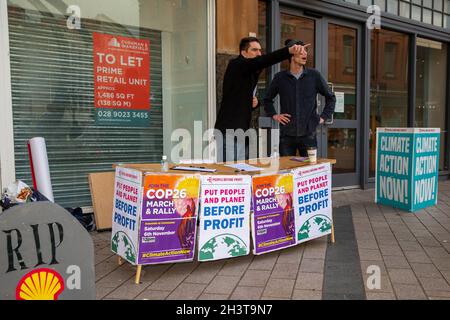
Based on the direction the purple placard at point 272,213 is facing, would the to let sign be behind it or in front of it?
behind

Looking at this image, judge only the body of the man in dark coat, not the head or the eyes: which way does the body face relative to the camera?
to the viewer's right

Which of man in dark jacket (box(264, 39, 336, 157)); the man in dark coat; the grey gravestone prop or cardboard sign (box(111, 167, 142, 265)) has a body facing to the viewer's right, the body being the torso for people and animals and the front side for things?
the man in dark coat

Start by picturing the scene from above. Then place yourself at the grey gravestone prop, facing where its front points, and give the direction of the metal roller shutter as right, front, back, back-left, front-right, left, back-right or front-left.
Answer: back

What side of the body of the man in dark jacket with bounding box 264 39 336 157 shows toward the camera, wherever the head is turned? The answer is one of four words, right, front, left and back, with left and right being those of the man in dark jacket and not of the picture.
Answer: front

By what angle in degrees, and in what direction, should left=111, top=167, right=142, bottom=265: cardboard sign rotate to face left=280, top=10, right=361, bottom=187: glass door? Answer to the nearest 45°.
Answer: approximately 180°

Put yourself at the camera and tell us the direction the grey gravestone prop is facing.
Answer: facing the viewer

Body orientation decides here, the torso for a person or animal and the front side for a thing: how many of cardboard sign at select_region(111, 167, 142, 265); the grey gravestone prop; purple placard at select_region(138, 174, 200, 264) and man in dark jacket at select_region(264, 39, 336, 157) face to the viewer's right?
0

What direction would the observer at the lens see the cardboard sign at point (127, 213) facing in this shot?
facing the viewer and to the left of the viewer

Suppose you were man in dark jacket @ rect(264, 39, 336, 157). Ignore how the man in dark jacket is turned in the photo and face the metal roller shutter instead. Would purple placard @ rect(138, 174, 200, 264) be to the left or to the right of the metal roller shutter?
left

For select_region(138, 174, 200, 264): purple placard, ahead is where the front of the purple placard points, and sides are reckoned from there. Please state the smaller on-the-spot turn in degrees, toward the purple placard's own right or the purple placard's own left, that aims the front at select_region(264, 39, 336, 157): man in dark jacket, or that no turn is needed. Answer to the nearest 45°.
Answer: approximately 135° to the purple placard's own left

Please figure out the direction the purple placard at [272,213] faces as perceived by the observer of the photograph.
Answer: facing the viewer and to the right of the viewer
